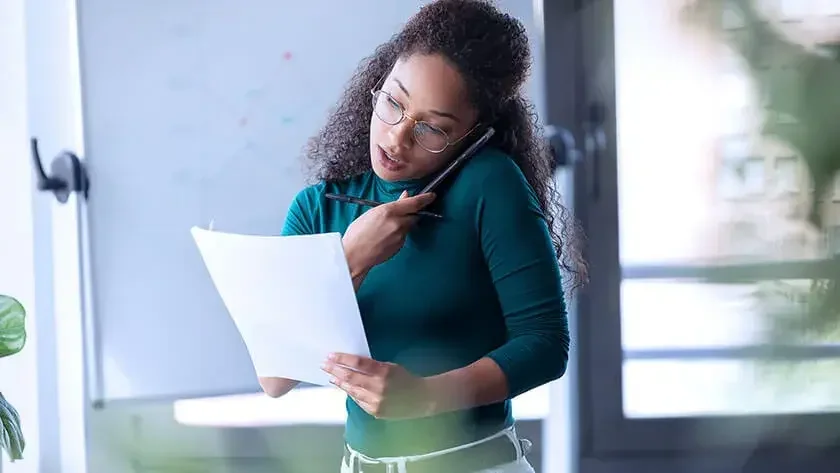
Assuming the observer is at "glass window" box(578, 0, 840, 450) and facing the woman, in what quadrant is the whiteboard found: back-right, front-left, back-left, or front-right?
front-right

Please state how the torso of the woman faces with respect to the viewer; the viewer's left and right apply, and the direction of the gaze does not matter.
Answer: facing the viewer and to the left of the viewer

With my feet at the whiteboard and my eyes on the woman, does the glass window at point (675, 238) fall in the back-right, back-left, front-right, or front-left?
front-left

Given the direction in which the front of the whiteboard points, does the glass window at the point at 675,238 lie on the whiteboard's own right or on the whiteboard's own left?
on the whiteboard's own left

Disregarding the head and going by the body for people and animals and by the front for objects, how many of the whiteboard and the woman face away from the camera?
0

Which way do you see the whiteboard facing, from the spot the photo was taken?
facing the viewer

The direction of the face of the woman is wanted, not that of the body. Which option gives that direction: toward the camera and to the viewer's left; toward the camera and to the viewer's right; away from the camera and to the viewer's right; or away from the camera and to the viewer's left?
toward the camera and to the viewer's left
